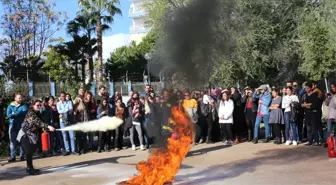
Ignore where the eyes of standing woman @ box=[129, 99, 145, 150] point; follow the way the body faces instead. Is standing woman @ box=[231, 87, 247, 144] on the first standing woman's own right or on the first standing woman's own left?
on the first standing woman's own left

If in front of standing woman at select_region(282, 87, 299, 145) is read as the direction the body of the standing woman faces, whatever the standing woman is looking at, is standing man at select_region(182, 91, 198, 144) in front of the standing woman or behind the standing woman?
in front

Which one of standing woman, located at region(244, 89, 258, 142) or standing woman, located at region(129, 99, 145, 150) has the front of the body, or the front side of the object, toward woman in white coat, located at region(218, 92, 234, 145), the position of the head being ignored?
standing woman, located at region(244, 89, 258, 142)

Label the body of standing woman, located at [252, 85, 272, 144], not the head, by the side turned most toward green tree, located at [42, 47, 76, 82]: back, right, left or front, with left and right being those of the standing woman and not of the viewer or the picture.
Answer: right

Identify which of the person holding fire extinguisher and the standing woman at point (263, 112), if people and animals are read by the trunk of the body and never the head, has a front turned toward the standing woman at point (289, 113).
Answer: the person holding fire extinguisher

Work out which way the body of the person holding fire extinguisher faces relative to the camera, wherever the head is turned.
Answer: to the viewer's right

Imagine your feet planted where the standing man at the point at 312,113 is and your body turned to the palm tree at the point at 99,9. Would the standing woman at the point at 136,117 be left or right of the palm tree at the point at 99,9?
left

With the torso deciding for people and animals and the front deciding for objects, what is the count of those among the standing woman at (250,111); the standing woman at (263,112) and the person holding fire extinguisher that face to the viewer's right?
1

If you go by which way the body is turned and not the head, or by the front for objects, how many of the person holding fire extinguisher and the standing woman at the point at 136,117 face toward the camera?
1

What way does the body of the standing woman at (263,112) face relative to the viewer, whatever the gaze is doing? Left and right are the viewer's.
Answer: facing the viewer and to the left of the viewer

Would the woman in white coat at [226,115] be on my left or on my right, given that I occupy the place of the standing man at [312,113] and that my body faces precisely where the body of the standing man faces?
on my right

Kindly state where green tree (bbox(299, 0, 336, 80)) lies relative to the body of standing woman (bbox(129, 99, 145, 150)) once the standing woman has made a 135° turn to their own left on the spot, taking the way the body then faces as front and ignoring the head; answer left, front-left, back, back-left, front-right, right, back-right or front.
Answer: front

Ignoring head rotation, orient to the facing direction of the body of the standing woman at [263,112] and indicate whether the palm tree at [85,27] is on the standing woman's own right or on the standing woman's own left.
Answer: on the standing woman's own right

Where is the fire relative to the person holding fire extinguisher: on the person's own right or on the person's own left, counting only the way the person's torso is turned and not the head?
on the person's own right
